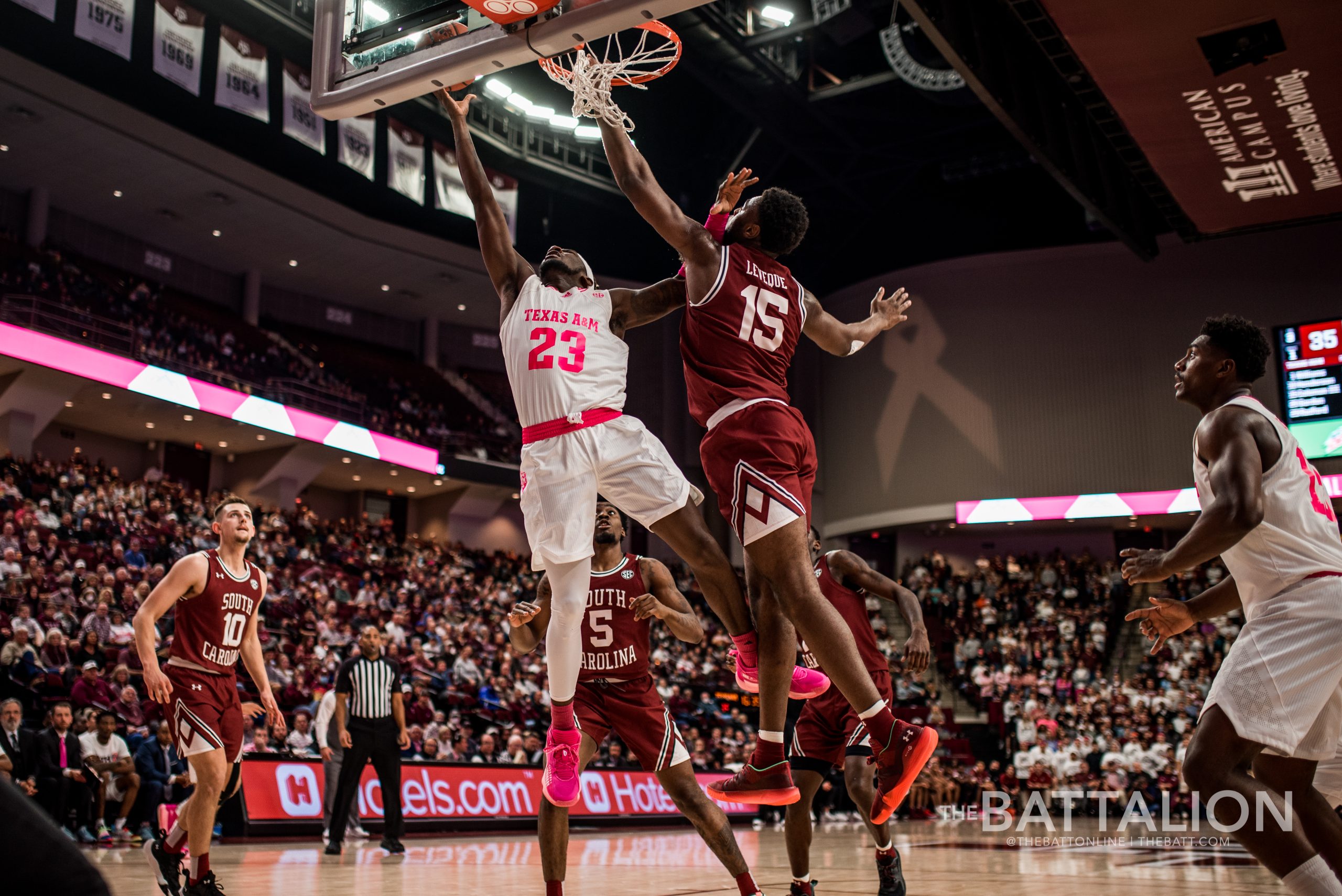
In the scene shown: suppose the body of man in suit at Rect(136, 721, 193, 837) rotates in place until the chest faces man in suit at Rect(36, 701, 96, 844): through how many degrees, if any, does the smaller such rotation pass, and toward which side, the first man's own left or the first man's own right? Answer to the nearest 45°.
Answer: approximately 90° to the first man's own right

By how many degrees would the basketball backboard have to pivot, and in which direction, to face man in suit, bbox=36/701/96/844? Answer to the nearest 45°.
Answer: approximately 90° to its left

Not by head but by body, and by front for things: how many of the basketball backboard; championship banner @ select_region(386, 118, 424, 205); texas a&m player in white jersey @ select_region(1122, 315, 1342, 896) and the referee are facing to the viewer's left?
1

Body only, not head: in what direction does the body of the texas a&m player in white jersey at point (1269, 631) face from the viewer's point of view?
to the viewer's left

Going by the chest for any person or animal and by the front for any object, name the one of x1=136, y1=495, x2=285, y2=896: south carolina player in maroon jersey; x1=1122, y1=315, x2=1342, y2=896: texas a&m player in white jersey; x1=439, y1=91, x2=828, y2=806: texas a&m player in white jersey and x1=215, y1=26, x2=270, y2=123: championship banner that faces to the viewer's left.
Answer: x1=1122, y1=315, x2=1342, y2=896: texas a&m player in white jersey

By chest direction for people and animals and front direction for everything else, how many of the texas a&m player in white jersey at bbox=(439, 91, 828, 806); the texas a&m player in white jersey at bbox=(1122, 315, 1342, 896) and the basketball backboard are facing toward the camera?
1

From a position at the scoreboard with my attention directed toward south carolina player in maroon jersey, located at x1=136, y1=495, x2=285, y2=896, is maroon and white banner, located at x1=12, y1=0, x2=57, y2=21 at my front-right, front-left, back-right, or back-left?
front-right

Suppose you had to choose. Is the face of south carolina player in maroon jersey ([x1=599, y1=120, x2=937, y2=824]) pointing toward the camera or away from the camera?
away from the camera

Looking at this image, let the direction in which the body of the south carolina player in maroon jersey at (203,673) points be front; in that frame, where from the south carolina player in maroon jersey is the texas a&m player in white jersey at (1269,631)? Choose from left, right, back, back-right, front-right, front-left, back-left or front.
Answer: front

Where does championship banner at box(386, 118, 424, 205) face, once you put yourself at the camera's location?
facing the viewer and to the right of the viewer

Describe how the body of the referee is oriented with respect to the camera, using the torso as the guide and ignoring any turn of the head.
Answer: toward the camera
